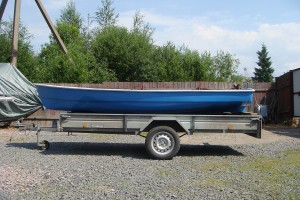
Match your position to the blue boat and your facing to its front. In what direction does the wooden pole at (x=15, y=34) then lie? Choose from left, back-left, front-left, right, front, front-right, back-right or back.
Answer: front-right

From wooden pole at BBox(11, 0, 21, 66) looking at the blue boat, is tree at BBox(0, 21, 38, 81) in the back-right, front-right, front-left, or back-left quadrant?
back-left

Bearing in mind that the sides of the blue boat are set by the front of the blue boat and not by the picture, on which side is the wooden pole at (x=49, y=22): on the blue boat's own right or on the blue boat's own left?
on the blue boat's own right

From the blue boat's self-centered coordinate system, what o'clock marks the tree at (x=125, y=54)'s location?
The tree is roughly at 3 o'clock from the blue boat.

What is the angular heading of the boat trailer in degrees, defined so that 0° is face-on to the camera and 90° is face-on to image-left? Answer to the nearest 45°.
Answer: approximately 90°

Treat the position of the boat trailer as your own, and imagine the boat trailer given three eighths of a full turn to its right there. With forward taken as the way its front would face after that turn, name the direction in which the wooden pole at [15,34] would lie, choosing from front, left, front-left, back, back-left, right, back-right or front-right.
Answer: left

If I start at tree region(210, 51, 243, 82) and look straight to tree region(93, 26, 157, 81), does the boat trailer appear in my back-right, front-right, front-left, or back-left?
front-left

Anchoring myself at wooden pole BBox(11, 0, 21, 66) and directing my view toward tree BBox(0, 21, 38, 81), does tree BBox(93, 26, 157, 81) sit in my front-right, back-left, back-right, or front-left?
front-right

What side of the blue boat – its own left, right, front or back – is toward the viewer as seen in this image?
left
